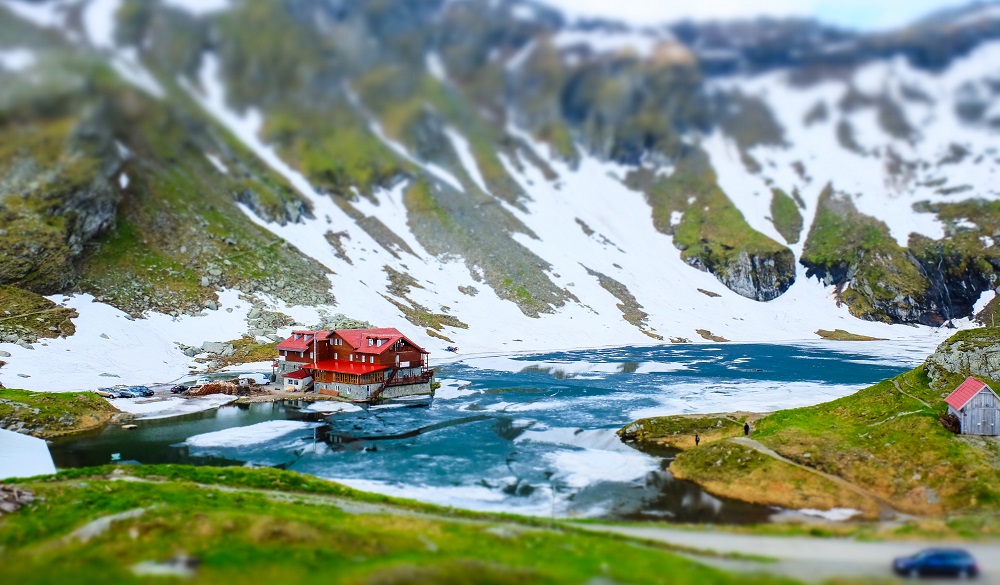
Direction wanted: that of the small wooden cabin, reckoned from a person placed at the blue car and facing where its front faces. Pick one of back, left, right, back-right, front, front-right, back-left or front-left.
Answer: right

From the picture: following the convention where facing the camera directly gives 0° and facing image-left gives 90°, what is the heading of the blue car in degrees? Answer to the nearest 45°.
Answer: approximately 90°
